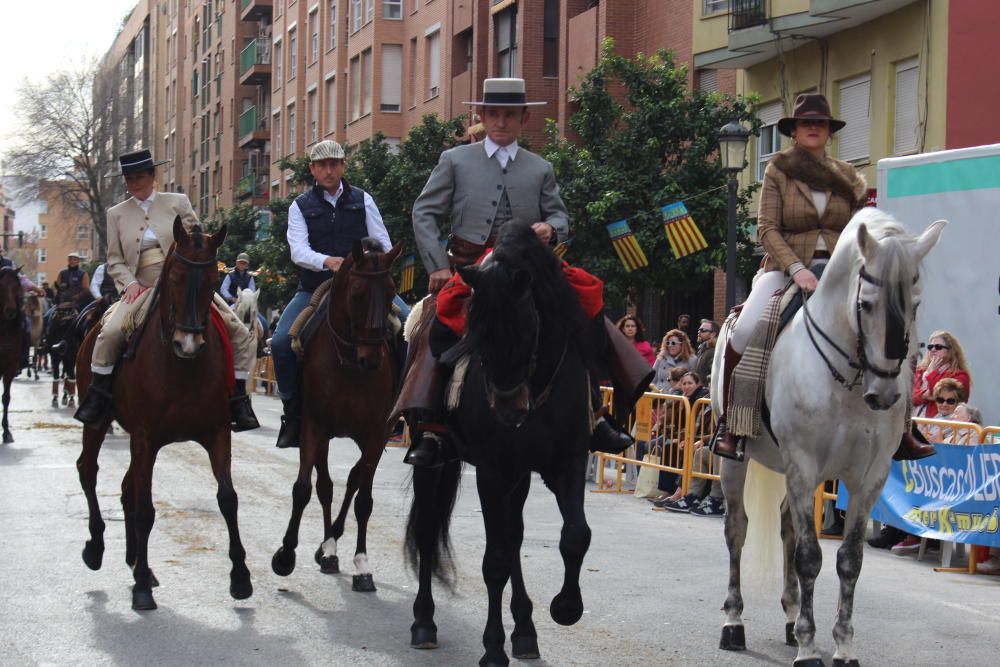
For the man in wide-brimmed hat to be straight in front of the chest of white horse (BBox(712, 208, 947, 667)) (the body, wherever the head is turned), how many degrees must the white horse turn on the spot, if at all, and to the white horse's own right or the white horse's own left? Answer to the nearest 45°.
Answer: approximately 135° to the white horse's own right

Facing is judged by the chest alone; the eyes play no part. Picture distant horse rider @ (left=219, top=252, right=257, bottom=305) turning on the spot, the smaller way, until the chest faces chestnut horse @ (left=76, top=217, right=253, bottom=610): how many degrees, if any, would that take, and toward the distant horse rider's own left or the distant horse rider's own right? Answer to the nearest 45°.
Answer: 0° — they already face it

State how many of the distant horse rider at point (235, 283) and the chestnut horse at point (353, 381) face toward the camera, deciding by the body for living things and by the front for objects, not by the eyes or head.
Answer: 2

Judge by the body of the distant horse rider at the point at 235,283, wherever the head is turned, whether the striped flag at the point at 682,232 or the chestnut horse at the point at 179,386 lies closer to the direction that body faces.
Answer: the chestnut horse

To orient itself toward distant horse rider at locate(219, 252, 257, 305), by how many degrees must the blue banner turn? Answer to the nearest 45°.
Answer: approximately 90° to its right
